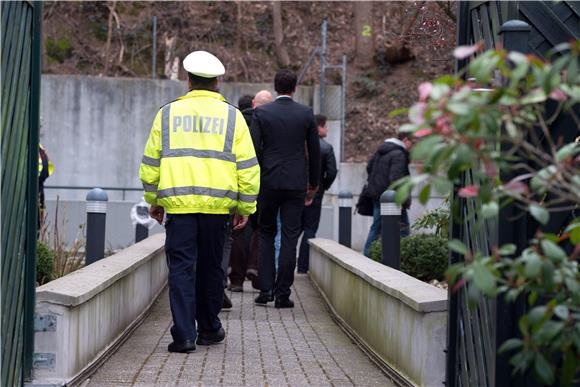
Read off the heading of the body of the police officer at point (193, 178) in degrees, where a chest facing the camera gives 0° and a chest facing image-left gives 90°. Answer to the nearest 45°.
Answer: approximately 180°

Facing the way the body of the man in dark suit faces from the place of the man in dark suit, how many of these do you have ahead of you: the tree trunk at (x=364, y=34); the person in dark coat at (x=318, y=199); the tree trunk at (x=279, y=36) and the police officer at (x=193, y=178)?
3

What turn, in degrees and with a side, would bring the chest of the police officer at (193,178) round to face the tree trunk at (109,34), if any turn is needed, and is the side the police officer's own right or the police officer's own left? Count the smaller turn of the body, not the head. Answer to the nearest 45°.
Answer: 0° — they already face it

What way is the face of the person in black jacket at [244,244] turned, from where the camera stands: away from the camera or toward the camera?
away from the camera

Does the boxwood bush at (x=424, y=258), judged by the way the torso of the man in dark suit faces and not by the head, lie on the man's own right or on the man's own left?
on the man's own right

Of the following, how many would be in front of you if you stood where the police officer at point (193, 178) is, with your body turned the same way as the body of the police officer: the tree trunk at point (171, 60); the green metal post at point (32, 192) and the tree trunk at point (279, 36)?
2

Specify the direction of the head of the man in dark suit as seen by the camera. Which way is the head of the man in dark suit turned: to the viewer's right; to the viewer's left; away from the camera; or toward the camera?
away from the camera

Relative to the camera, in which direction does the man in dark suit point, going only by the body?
away from the camera

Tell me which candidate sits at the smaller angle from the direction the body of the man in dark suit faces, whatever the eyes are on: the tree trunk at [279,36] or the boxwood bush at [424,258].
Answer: the tree trunk

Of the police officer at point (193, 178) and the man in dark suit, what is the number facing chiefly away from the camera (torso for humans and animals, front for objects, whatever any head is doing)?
2

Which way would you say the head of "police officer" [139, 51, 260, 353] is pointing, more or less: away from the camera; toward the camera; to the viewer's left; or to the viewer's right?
away from the camera
